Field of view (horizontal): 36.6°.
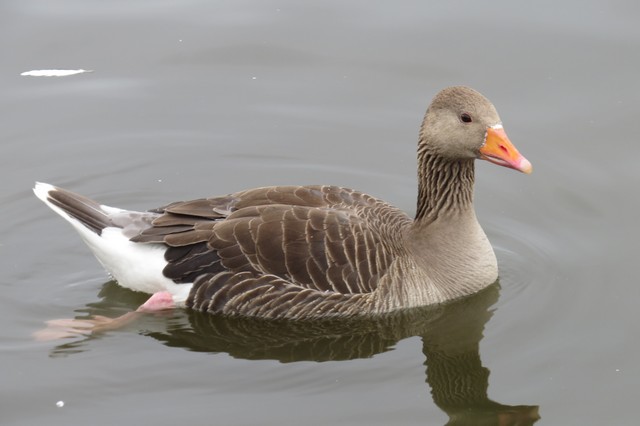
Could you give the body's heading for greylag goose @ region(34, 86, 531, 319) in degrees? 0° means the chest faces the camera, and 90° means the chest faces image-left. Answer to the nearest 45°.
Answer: approximately 270°
